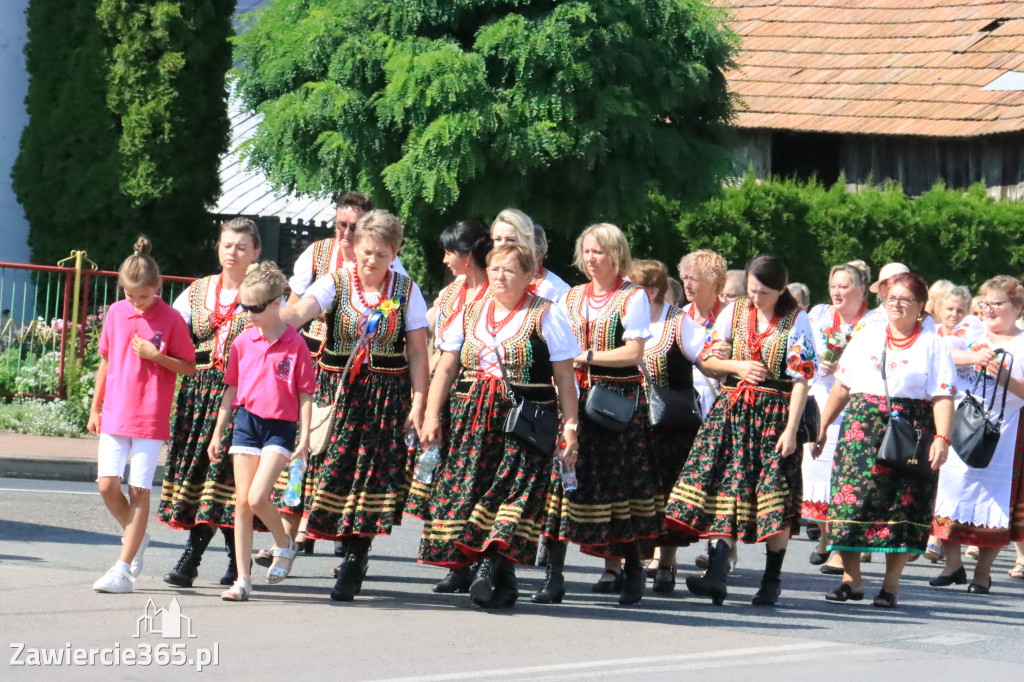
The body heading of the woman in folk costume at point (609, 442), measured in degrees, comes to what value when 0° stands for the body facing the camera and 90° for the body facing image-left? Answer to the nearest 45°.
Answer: approximately 45°

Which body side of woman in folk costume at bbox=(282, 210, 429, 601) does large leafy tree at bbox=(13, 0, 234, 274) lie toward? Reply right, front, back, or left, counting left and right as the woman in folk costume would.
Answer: back

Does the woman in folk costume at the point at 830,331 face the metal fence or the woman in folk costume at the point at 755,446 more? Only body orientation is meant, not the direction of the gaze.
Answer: the woman in folk costume

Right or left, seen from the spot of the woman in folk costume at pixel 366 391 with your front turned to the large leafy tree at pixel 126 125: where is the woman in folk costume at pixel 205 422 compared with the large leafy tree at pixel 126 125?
left

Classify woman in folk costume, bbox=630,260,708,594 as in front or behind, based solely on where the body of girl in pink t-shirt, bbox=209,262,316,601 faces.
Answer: behind

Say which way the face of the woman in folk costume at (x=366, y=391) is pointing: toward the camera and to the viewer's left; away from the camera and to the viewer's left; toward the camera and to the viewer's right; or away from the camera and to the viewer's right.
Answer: toward the camera and to the viewer's left

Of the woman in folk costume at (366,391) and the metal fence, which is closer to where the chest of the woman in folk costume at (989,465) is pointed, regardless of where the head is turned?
the woman in folk costume

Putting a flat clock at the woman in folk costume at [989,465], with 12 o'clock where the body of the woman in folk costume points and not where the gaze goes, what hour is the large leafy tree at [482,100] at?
The large leafy tree is roughly at 3 o'clock from the woman in folk costume.

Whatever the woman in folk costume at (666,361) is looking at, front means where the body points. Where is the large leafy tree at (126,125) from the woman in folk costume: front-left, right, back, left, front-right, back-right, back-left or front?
right

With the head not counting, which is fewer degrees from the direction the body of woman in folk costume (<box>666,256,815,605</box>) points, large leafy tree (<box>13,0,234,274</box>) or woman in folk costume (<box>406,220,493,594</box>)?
the woman in folk costume

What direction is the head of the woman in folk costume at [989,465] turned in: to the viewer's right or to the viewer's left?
to the viewer's left

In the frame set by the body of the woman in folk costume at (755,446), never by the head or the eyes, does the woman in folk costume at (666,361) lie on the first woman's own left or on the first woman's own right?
on the first woman's own right

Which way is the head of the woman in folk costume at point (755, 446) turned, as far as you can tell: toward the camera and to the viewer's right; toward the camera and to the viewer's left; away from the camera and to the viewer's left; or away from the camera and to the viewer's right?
toward the camera and to the viewer's left
